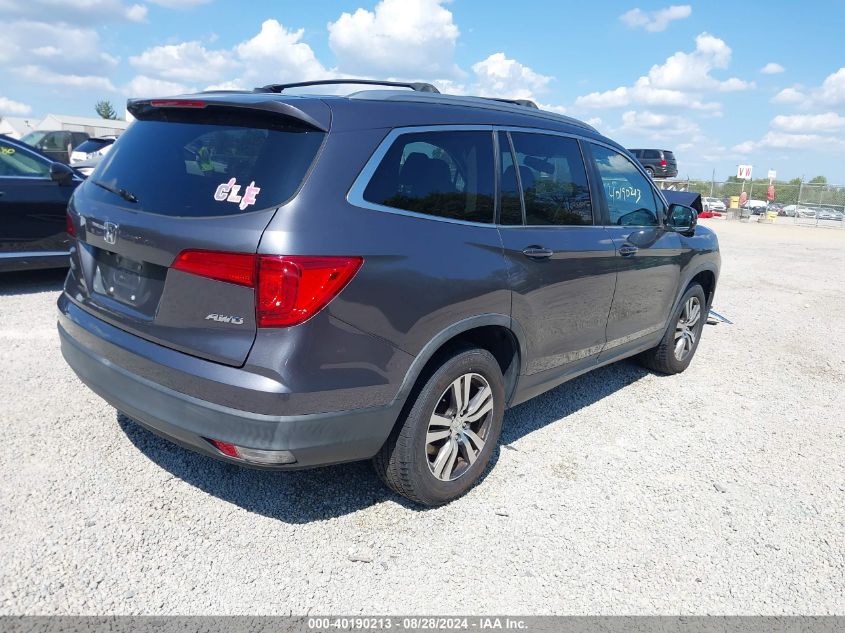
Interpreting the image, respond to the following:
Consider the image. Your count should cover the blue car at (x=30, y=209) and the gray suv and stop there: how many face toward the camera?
0

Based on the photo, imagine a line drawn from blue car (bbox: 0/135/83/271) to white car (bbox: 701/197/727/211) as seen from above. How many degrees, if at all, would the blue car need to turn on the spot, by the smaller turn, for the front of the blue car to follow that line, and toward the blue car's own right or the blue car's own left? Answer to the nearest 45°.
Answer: approximately 45° to the blue car's own left

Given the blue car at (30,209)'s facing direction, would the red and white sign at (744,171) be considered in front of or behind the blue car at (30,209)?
in front

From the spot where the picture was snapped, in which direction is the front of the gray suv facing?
facing away from the viewer and to the right of the viewer

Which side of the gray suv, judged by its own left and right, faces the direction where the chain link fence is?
front

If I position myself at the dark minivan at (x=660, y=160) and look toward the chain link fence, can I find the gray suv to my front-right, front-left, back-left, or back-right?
back-right

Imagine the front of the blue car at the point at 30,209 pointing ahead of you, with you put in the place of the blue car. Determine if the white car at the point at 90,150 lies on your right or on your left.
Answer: on your left

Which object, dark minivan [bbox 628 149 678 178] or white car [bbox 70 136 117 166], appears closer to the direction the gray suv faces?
the dark minivan

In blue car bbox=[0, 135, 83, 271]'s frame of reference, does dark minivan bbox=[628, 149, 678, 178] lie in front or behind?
in front

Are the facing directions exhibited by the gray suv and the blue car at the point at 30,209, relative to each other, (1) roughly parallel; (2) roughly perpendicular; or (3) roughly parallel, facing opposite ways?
roughly parallel

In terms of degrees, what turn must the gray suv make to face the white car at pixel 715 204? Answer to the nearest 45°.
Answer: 0° — it already faces it

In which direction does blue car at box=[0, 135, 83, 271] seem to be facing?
to the viewer's right
